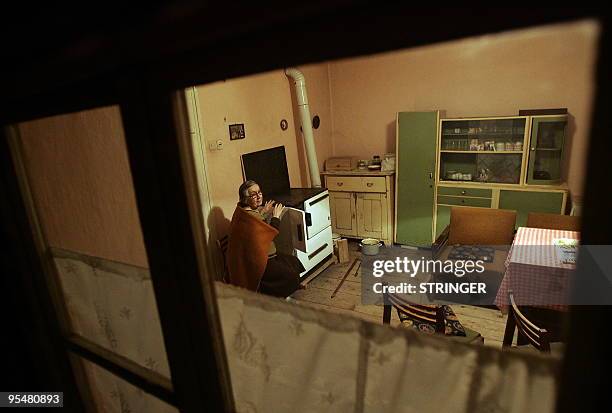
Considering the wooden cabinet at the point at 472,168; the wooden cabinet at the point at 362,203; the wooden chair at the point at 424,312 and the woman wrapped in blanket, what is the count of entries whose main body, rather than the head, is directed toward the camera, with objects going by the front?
2

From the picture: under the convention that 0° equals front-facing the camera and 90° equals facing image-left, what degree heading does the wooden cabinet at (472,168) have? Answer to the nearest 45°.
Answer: approximately 0°

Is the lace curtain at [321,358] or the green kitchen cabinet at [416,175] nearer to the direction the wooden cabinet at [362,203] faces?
the lace curtain

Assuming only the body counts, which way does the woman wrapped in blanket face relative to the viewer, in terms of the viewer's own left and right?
facing to the right of the viewer

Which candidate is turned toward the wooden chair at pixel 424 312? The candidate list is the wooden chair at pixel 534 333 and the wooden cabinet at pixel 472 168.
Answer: the wooden cabinet

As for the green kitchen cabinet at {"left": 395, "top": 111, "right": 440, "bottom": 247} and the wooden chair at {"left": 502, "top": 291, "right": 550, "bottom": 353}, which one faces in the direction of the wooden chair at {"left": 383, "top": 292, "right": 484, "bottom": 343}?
the green kitchen cabinet

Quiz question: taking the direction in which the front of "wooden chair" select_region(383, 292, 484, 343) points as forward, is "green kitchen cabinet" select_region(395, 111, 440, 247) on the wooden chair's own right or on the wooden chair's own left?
on the wooden chair's own left
